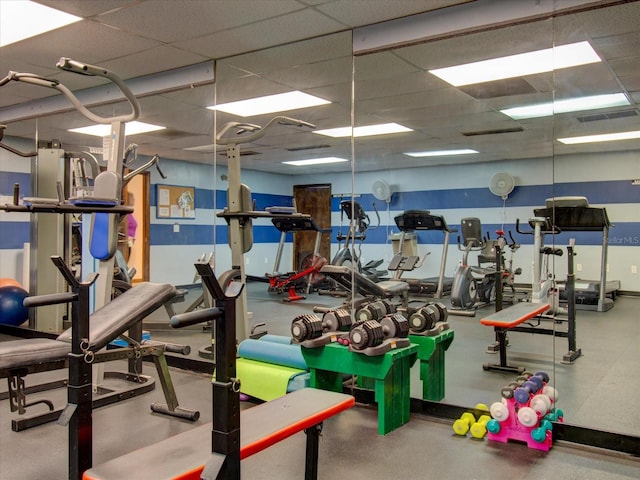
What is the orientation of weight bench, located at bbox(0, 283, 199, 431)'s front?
to the viewer's left

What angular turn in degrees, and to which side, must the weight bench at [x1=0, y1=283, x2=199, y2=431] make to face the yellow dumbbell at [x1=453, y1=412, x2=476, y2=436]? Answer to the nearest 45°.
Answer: approximately 180°

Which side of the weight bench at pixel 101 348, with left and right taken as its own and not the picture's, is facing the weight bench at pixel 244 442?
left

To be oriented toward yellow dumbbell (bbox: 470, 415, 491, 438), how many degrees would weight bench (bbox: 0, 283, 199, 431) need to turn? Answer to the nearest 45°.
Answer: approximately 180°
